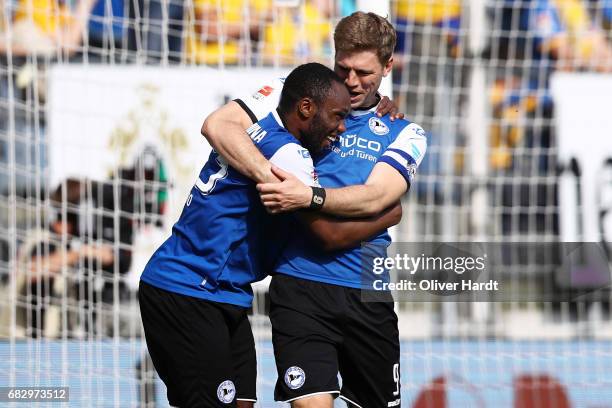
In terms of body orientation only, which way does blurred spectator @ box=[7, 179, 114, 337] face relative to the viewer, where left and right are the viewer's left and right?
facing the viewer and to the right of the viewer

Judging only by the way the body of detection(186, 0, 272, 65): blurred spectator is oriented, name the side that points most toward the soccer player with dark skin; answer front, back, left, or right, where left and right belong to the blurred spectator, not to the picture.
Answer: front

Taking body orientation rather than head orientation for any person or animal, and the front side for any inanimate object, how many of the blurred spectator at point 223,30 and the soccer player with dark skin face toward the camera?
1

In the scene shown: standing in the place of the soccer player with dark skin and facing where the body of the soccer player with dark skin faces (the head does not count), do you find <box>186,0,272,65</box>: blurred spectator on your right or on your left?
on your left

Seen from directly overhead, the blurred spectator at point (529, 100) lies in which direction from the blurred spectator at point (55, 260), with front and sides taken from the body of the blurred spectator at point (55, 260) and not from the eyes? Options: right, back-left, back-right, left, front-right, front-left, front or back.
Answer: front-left

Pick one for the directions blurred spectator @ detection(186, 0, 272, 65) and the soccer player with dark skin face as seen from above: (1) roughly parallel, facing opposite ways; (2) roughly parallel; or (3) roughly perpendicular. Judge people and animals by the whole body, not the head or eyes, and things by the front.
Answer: roughly perpendicular

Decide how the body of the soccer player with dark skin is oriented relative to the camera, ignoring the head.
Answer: to the viewer's right

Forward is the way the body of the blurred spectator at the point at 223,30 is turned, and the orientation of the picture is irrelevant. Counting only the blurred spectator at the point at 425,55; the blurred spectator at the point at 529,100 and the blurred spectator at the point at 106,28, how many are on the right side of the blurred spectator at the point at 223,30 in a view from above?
1

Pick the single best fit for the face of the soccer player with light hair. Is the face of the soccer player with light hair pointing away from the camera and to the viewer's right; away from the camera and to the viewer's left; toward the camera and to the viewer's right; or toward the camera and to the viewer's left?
toward the camera and to the viewer's left

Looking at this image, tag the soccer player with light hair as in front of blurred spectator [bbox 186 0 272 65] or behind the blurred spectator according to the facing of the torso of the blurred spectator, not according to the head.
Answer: in front

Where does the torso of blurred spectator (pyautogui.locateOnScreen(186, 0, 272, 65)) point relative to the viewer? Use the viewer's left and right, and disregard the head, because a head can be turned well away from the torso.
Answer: facing the viewer

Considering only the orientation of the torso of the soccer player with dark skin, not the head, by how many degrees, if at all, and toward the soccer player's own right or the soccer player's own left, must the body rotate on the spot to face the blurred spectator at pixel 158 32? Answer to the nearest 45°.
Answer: approximately 90° to the soccer player's own left
